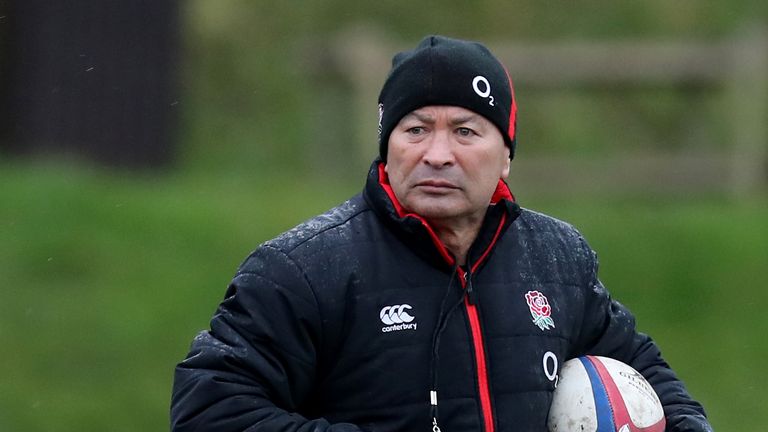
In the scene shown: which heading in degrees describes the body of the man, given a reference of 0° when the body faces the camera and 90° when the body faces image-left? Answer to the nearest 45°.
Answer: approximately 0°
